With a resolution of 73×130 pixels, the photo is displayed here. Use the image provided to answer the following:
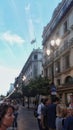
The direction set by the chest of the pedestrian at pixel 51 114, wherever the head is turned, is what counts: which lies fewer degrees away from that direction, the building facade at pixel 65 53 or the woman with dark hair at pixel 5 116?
the building facade

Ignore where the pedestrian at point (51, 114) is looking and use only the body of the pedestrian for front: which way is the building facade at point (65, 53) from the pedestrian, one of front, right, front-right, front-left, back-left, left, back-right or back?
front

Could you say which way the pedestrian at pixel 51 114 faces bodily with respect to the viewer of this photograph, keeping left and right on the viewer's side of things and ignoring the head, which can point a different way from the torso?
facing away from the viewer

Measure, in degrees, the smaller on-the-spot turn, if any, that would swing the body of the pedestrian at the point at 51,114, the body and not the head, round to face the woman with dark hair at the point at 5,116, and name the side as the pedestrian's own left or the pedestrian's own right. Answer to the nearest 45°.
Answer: approximately 180°
